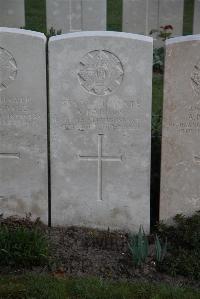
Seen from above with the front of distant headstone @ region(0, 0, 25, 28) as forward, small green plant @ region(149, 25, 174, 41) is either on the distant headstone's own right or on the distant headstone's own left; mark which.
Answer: on the distant headstone's own left

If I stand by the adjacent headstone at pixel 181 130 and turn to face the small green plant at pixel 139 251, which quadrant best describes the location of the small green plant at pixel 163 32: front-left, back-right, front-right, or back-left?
back-right

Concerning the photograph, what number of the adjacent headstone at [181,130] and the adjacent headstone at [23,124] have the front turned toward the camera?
2

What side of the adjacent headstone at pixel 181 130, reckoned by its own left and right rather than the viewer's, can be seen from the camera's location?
front

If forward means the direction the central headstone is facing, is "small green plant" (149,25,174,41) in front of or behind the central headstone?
behind

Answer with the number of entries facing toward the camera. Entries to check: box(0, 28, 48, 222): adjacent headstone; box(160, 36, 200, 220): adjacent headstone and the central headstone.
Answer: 3

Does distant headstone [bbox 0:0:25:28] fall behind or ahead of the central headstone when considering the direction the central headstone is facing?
behind

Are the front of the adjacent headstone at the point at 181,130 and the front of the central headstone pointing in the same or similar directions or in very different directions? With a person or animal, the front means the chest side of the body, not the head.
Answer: same or similar directions

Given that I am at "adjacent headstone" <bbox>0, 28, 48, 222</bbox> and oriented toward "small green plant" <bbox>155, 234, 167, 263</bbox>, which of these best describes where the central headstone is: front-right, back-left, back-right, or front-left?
front-left

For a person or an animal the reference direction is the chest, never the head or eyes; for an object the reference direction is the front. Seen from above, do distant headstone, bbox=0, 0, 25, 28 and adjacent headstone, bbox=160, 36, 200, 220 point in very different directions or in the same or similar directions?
same or similar directions

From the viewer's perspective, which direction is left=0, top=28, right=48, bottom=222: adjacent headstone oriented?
toward the camera

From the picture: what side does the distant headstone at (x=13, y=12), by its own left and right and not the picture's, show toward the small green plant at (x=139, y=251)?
front

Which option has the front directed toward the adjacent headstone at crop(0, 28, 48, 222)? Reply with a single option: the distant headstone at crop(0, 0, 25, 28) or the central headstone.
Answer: the distant headstone at crop(0, 0, 25, 28)

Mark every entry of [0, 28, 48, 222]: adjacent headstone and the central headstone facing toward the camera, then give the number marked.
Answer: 2

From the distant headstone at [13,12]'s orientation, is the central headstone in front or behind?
in front

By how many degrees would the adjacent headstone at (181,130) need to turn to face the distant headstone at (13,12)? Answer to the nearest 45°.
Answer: approximately 135° to its right
